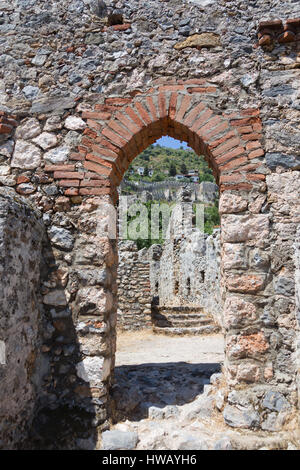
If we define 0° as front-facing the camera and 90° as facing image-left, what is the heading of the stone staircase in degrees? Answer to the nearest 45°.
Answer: approximately 0°
